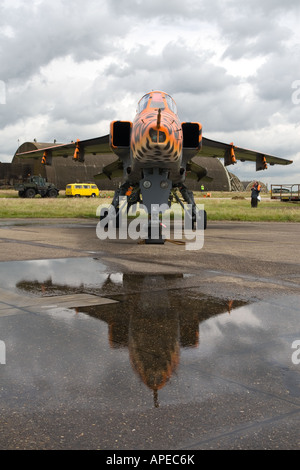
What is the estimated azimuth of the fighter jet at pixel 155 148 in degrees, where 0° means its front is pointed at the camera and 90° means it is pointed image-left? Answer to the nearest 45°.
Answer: approximately 0°

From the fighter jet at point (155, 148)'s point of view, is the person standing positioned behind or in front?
behind
